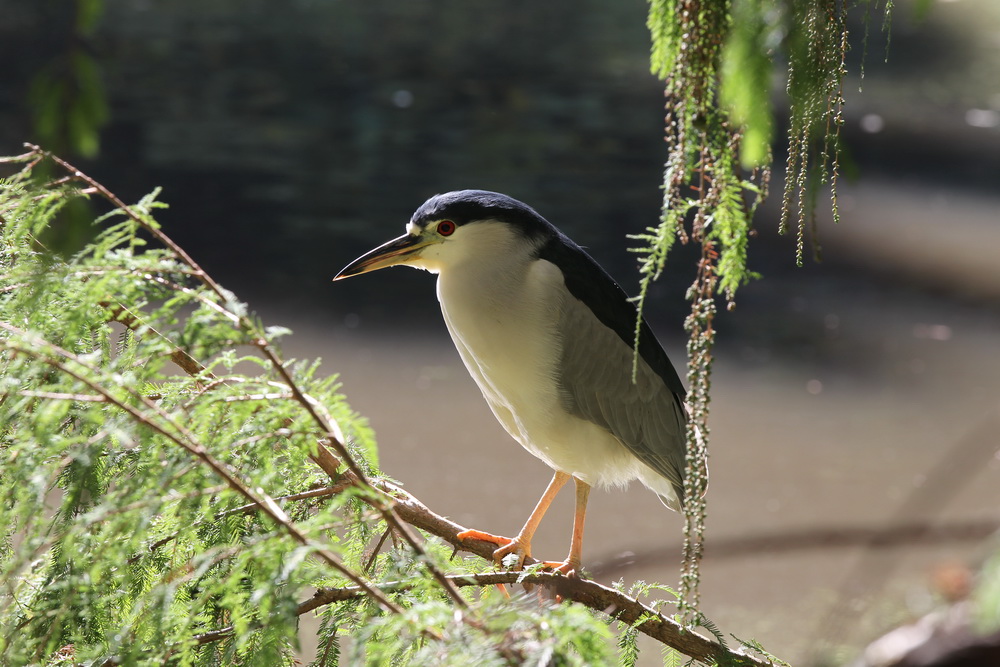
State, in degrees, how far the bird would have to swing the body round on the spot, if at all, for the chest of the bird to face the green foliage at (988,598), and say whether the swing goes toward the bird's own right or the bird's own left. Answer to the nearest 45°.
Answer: approximately 180°

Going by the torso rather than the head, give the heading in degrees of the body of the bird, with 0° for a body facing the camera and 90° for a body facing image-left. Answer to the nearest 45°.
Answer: approximately 90°

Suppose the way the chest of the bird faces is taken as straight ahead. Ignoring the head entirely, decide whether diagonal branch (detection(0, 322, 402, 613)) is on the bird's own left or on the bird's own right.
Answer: on the bird's own left
